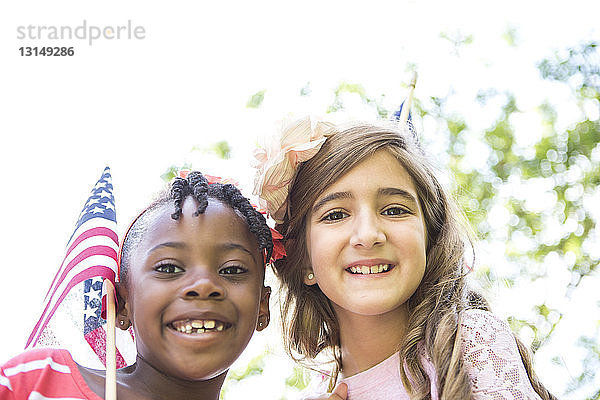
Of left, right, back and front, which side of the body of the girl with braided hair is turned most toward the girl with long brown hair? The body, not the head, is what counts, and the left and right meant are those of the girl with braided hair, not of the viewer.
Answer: left

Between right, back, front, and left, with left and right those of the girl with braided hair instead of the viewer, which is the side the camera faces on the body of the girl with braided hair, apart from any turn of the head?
front

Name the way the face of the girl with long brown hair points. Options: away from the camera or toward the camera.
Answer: toward the camera
